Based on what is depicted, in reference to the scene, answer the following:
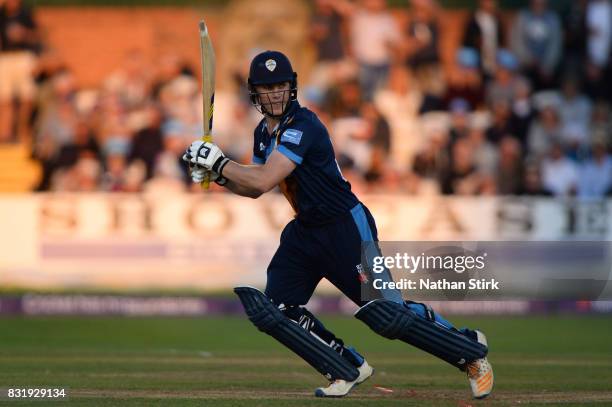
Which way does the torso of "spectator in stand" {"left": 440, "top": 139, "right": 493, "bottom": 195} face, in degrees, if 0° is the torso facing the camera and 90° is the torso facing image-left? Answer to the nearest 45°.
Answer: approximately 0°

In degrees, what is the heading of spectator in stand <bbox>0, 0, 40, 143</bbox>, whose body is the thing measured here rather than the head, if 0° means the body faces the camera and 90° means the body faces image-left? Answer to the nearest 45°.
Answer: approximately 0°
